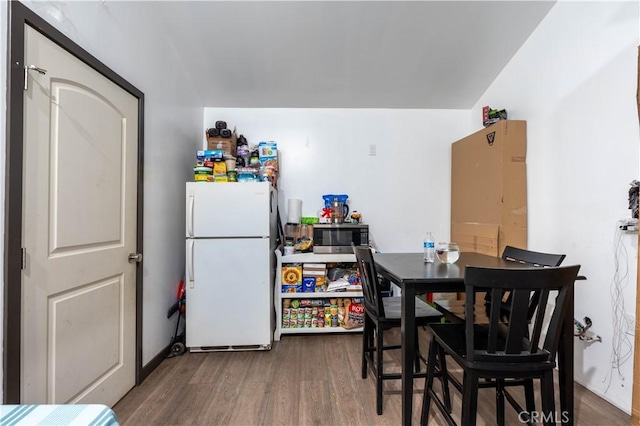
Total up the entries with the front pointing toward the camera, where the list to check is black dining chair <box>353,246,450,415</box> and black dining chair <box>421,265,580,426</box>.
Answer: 0

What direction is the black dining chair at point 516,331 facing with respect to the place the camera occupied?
facing away from the viewer and to the left of the viewer

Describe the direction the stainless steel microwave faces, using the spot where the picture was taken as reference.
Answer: facing the viewer

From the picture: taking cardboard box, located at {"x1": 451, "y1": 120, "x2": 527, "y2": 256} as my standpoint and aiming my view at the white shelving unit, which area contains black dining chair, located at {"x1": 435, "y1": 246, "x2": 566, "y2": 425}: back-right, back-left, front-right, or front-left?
front-left

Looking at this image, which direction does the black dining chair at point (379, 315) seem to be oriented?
to the viewer's right

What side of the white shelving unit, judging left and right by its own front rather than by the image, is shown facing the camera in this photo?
front

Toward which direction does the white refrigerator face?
toward the camera

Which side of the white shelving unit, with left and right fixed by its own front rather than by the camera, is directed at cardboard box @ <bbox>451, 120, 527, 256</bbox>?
left

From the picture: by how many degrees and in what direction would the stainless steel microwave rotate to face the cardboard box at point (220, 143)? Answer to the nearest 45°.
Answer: approximately 90° to its right

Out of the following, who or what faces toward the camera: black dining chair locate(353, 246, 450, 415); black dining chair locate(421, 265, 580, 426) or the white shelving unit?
the white shelving unit

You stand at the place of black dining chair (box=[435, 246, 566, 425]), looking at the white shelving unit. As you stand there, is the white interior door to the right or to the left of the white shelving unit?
left

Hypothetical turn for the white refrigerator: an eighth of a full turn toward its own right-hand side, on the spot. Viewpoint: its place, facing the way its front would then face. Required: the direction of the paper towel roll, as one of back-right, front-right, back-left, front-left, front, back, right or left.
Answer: back

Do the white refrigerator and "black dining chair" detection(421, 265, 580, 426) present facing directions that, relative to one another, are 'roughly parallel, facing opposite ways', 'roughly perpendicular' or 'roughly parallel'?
roughly parallel, facing opposite ways

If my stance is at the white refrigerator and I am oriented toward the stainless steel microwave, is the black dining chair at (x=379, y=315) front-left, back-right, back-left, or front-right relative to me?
front-right

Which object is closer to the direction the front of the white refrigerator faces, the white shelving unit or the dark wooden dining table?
the dark wooden dining table

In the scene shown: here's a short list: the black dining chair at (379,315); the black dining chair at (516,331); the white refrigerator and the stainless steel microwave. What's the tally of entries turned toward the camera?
2

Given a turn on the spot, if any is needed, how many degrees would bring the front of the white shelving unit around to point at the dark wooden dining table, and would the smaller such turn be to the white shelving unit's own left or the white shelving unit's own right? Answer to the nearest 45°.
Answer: approximately 45° to the white shelving unit's own left

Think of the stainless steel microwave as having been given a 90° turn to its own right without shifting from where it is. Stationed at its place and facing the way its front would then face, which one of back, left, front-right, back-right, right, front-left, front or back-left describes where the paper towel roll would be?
front-right
